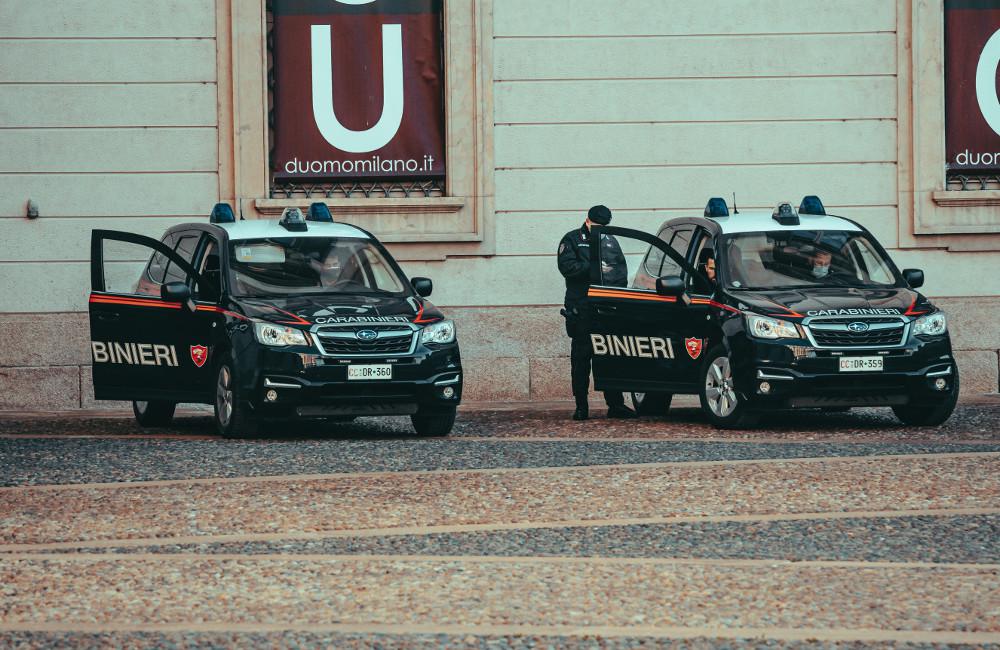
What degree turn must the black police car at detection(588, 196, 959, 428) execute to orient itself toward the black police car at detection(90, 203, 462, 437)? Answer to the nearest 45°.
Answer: approximately 135° to its right

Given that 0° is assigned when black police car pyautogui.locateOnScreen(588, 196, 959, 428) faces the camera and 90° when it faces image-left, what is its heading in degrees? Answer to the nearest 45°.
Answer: approximately 315°

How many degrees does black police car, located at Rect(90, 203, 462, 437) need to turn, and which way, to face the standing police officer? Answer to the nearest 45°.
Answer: approximately 90° to its left

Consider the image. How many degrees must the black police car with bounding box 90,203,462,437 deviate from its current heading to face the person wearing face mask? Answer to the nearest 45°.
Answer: approximately 45° to its left

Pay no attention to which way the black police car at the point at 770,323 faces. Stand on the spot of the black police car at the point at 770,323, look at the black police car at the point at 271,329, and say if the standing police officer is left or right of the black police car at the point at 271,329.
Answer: right

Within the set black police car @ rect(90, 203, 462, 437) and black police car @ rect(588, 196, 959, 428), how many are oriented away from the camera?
0
